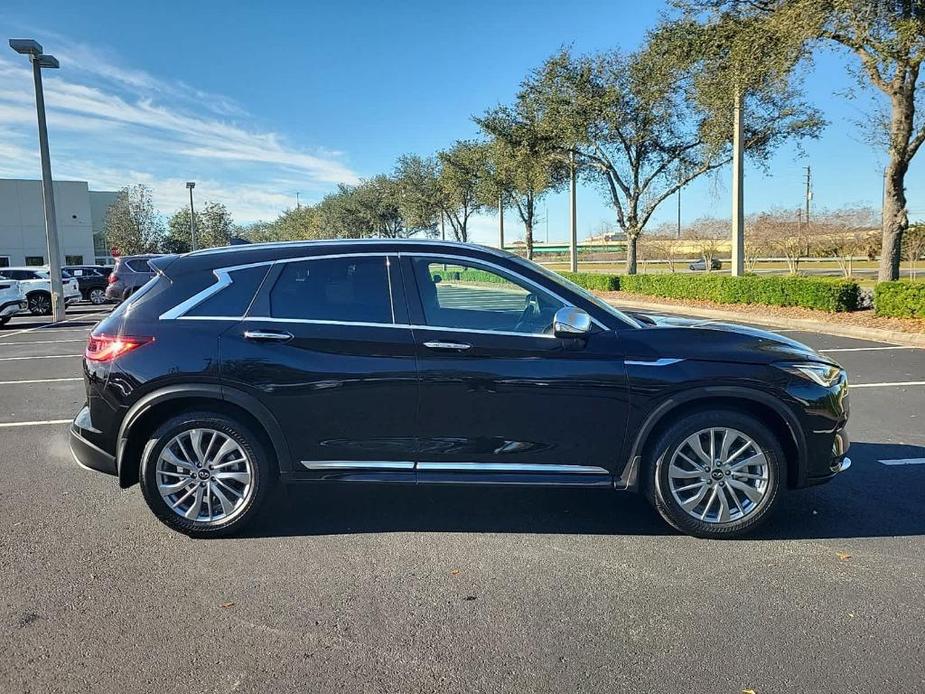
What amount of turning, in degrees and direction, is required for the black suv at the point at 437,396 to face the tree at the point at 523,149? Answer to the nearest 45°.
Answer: approximately 90° to its left

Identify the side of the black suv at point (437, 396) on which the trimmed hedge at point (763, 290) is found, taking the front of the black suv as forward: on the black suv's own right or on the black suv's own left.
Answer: on the black suv's own left

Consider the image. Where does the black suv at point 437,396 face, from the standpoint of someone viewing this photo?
facing to the right of the viewer

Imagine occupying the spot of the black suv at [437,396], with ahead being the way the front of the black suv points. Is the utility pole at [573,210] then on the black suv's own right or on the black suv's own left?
on the black suv's own left

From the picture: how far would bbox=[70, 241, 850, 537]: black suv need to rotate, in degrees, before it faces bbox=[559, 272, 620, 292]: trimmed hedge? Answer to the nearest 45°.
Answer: approximately 90° to its left

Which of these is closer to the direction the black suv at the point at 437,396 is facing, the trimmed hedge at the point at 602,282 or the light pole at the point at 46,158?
the trimmed hedge
